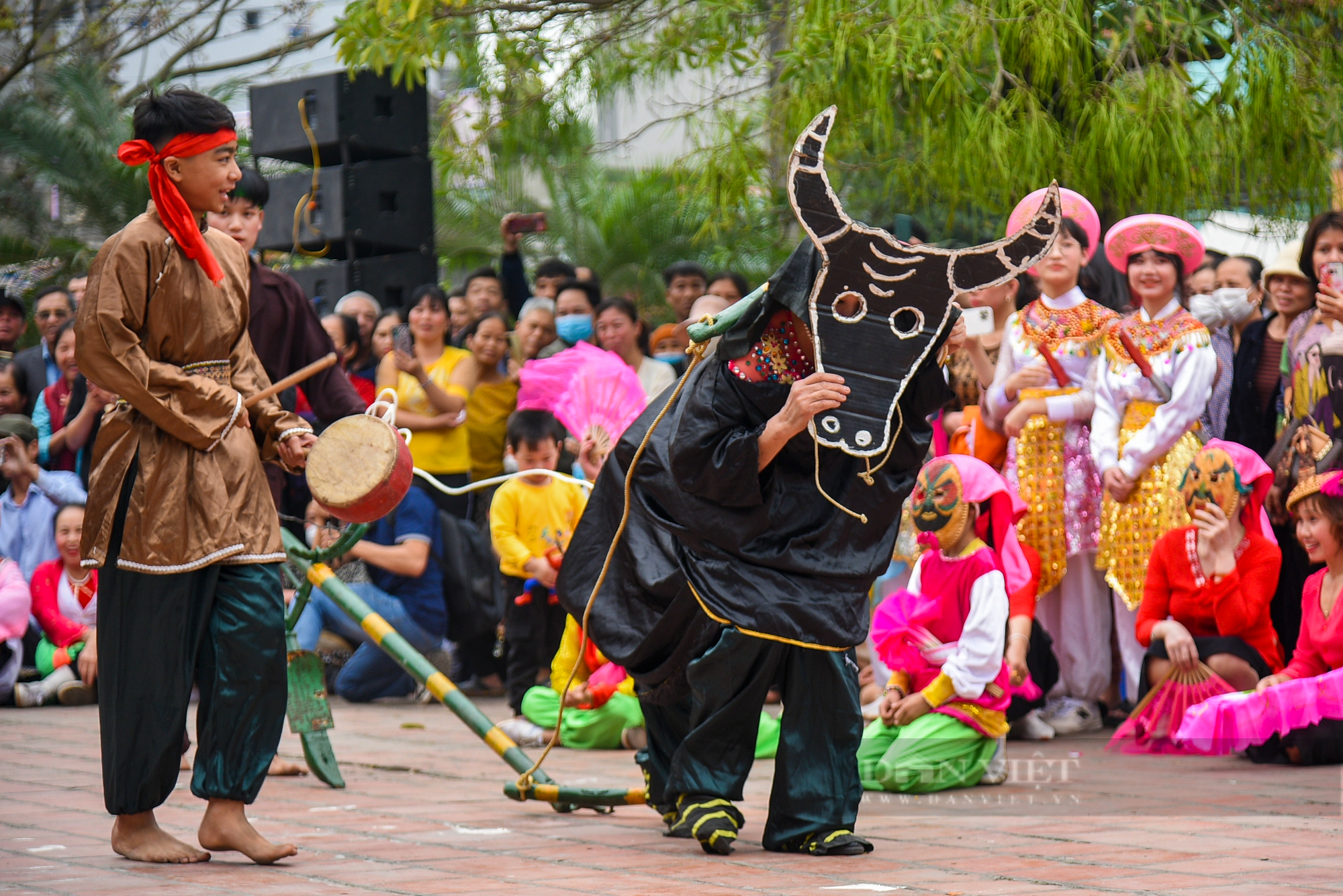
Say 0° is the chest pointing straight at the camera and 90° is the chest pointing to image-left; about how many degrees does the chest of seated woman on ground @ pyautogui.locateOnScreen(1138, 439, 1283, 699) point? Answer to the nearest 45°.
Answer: approximately 45°

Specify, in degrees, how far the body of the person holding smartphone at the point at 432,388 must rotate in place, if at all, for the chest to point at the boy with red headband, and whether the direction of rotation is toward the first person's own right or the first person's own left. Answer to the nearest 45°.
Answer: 0° — they already face them

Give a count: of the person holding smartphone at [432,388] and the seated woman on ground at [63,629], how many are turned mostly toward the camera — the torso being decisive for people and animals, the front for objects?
2

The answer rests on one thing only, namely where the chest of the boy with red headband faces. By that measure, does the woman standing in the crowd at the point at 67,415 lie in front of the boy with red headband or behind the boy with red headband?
behind

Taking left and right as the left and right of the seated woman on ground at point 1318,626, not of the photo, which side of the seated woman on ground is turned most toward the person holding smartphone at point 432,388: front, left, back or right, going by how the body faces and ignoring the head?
right

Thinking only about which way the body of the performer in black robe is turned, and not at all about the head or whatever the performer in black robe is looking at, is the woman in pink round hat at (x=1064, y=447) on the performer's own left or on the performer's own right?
on the performer's own left

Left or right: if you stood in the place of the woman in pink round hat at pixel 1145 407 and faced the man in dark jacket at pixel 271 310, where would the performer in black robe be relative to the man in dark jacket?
left

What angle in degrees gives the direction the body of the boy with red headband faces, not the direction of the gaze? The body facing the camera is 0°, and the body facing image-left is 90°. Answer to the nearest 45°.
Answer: approximately 315°

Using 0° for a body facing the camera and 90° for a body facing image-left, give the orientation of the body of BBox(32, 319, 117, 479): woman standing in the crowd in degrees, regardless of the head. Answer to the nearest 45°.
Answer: approximately 315°
